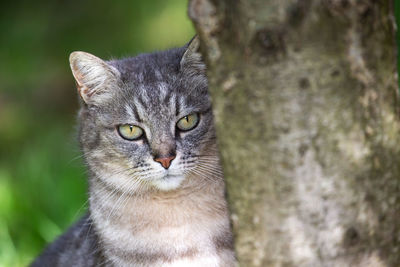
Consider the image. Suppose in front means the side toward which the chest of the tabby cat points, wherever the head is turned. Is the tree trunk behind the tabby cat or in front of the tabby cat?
in front

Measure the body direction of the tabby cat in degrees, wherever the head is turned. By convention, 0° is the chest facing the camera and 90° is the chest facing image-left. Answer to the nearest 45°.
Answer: approximately 315°
